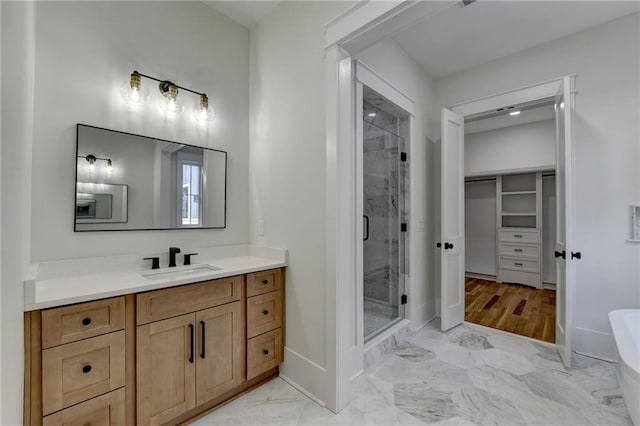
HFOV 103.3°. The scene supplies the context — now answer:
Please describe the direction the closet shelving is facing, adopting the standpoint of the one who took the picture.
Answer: facing the viewer

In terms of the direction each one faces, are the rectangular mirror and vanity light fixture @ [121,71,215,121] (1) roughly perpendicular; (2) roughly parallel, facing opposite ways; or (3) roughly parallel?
roughly parallel

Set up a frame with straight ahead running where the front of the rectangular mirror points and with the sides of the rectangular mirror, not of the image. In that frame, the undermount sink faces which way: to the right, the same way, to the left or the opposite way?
the same way

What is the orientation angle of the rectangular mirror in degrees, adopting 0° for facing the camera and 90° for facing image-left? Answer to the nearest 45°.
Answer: approximately 315°

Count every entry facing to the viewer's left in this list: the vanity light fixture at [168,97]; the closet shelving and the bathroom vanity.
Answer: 0

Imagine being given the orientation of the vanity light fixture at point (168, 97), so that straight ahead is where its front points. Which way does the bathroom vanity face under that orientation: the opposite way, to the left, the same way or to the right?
the same way

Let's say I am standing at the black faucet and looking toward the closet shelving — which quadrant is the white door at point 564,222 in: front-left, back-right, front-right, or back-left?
front-right

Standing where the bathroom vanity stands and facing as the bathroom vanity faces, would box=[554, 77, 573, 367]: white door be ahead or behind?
ahead

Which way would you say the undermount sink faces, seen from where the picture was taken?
facing the viewer and to the right of the viewer

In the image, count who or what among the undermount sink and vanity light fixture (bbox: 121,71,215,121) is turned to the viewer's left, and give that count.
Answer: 0

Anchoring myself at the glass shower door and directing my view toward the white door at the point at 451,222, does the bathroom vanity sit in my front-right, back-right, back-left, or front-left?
back-right

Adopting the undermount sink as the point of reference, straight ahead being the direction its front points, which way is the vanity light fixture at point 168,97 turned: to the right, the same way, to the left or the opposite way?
the same way
